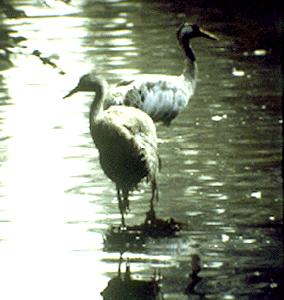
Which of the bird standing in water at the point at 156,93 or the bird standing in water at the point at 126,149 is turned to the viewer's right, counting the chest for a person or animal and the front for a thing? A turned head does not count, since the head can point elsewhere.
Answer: the bird standing in water at the point at 156,93

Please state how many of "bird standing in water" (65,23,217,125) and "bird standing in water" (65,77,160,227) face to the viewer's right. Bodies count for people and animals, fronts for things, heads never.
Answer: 1

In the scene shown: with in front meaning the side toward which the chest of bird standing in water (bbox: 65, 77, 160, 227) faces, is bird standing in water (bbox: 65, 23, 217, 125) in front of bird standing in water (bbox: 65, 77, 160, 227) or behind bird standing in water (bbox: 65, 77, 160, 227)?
behind

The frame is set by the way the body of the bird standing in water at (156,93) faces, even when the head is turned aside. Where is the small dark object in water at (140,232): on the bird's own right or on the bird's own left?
on the bird's own right

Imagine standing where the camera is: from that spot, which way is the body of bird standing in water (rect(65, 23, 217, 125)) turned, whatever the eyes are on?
to the viewer's right

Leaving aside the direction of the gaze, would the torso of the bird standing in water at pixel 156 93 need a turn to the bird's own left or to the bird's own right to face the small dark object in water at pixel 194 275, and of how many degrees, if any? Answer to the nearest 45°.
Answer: approximately 90° to the bird's own right

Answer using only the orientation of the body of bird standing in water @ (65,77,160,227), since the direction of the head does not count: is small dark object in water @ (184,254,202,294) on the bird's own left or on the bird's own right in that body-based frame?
on the bird's own left
